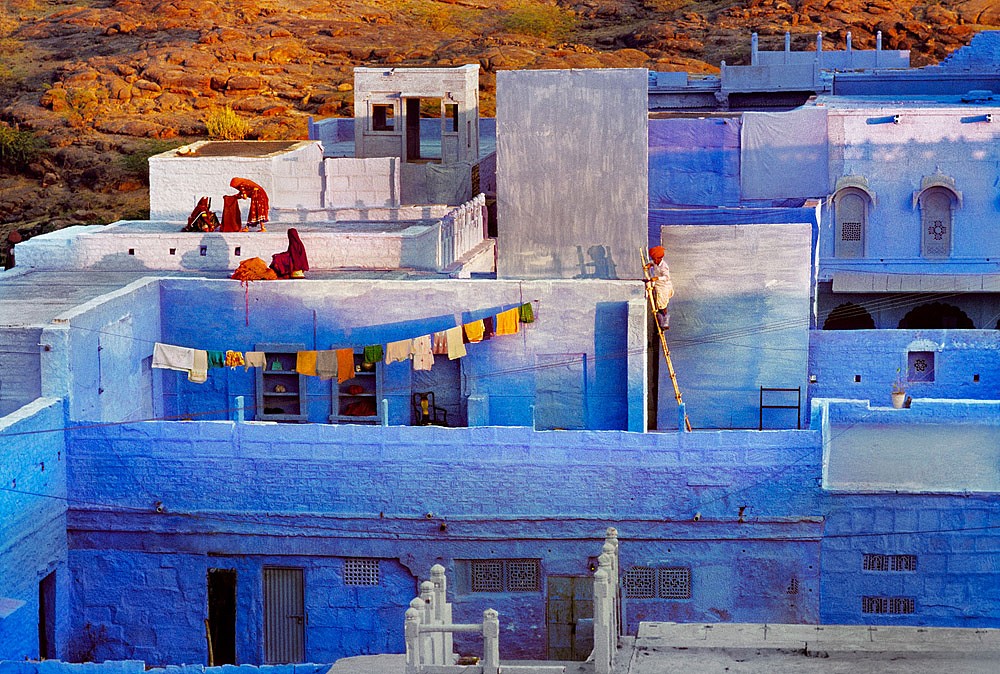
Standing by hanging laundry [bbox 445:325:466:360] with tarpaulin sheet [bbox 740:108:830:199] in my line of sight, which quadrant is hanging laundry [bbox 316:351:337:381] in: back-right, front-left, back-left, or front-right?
back-left

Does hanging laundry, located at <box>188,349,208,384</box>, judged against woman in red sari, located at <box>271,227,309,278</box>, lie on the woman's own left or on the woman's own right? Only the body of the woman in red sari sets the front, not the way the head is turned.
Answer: on the woman's own left

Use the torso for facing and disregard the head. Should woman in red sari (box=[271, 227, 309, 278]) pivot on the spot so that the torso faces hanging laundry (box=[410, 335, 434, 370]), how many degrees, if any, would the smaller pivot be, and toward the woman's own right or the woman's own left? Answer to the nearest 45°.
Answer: approximately 135° to the woman's own left

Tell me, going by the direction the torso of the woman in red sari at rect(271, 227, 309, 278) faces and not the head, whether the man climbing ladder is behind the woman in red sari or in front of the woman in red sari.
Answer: behind

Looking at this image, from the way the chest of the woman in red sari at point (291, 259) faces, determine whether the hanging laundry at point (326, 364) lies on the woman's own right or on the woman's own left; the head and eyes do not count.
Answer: on the woman's own left

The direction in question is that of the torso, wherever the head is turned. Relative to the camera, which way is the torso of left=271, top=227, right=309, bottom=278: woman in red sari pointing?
to the viewer's left

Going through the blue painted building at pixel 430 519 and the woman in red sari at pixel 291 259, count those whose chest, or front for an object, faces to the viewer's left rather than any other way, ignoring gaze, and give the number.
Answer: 1

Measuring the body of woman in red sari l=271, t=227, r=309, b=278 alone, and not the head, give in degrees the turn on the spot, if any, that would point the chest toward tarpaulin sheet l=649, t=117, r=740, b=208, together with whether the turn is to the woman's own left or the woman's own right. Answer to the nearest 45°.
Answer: approximately 135° to the woman's own right
